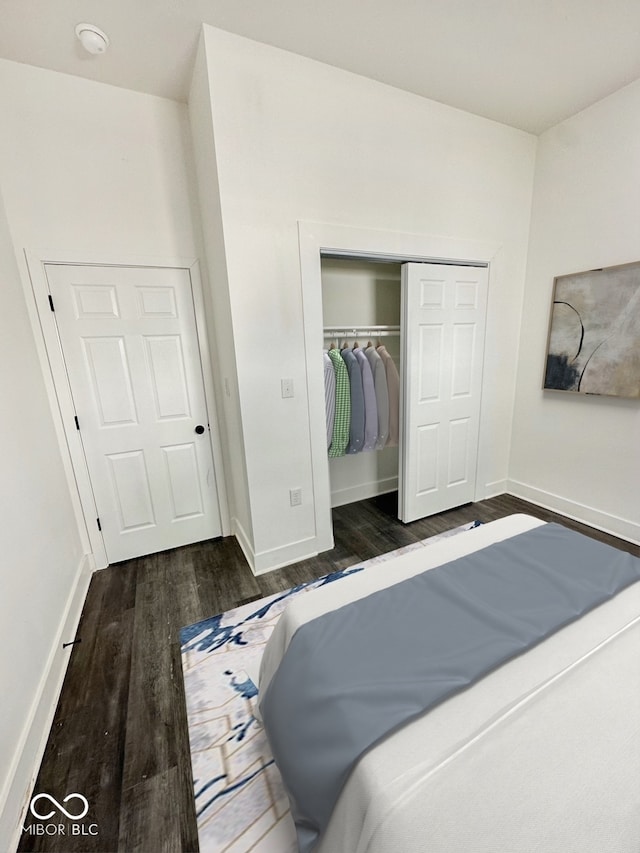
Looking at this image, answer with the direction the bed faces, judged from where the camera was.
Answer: facing away from the viewer and to the left of the viewer

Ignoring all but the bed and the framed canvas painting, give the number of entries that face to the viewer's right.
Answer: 0

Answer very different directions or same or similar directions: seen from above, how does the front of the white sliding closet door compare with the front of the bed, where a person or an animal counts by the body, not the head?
very different directions

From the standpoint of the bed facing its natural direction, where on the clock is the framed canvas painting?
The framed canvas painting is roughly at 2 o'clock from the bed.

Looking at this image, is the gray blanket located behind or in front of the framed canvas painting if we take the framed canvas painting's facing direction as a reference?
in front

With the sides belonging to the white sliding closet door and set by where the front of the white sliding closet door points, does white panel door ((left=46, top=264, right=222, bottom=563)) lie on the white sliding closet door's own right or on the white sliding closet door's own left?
on the white sliding closet door's own right

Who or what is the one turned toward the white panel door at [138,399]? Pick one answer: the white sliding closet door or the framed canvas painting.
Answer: the framed canvas painting

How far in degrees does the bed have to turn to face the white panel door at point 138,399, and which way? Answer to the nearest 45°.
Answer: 0° — it already faces it

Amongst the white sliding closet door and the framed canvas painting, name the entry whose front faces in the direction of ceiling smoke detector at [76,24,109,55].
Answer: the framed canvas painting

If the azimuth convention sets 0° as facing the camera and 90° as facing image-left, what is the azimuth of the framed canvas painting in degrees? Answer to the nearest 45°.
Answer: approximately 45°

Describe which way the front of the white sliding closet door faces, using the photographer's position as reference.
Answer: facing the viewer and to the right of the viewer

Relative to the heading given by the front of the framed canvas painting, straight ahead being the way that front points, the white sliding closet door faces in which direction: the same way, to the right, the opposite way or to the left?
to the left
